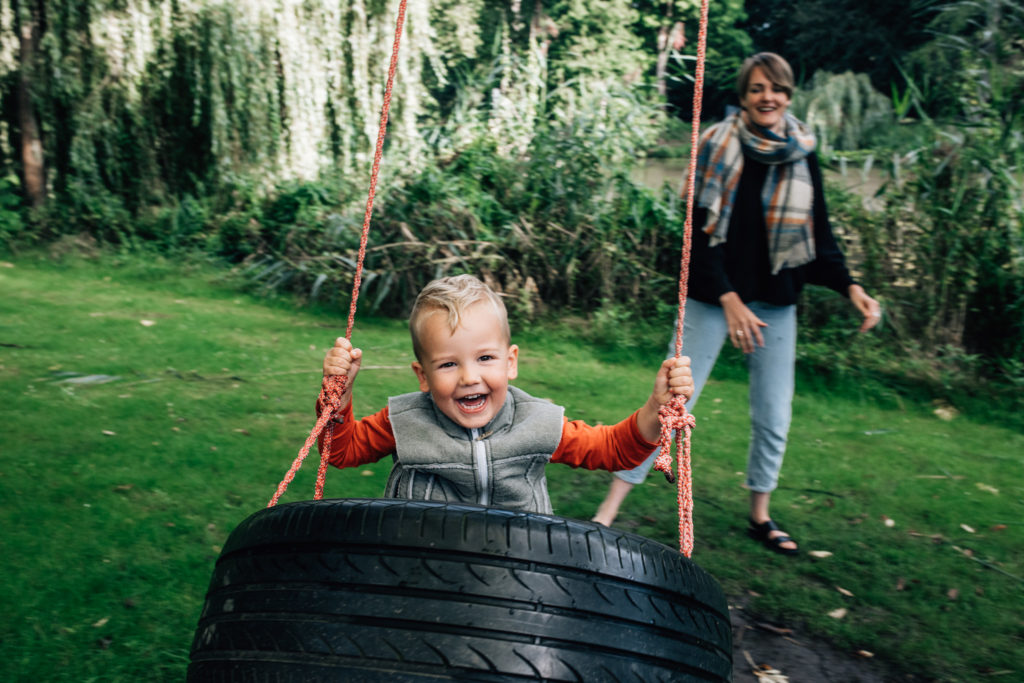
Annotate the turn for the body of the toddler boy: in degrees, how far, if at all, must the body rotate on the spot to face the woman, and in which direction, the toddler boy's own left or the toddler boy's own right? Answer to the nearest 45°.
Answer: approximately 135° to the toddler boy's own left

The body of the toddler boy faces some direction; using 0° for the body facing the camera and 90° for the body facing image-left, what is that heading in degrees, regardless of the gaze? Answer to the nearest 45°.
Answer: approximately 0°

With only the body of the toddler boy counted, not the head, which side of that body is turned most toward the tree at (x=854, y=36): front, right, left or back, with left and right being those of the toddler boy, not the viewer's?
back

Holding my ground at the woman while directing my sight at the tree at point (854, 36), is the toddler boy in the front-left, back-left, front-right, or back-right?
back-left
